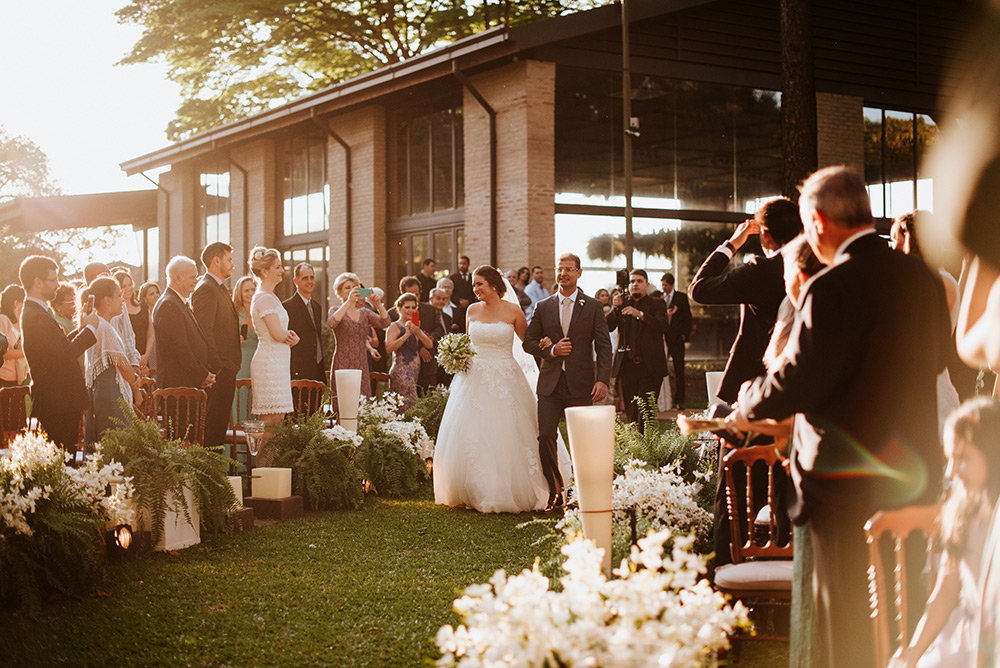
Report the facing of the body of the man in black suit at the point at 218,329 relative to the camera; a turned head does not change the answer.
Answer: to the viewer's right

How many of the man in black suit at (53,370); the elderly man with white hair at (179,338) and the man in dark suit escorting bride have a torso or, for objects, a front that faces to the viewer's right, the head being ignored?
2

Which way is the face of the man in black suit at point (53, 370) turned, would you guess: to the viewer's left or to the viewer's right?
to the viewer's right

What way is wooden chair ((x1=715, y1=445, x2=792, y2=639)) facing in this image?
toward the camera

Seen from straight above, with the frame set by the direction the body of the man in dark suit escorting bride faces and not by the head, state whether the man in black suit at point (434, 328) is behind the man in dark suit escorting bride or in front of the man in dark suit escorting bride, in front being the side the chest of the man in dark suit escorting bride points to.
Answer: behind

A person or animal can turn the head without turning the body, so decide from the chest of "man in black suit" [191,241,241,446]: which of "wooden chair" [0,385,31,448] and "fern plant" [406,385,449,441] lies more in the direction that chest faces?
the fern plant

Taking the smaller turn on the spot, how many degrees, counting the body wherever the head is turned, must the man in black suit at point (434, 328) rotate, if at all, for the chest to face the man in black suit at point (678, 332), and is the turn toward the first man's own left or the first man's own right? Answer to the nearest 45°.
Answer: approximately 90° to the first man's own left

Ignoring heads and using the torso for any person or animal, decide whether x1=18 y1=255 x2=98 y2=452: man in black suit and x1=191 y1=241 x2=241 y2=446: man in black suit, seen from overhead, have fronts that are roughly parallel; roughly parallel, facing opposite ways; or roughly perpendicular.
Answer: roughly parallel

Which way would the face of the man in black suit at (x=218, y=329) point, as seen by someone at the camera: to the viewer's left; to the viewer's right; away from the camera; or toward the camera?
to the viewer's right

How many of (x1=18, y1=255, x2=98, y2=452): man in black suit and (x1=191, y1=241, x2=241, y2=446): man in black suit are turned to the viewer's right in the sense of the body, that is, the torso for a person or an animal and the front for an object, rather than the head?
2

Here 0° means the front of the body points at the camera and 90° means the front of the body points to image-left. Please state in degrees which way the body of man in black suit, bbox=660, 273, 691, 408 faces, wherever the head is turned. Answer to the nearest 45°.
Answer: approximately 45°

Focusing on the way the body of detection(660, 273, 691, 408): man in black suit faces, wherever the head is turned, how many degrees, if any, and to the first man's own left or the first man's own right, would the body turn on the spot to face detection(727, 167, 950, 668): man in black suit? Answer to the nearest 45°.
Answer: approximately 45° to the first man's own left

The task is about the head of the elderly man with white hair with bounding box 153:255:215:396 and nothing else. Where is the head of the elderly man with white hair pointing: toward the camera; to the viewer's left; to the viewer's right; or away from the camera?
to the viewer's right

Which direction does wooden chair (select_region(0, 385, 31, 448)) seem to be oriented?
toward the camera

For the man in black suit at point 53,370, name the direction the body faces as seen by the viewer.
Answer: to the viewer's right

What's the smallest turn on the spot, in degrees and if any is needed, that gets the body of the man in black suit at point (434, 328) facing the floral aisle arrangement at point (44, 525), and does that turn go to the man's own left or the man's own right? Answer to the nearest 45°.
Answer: approximately 45° to the man's own right

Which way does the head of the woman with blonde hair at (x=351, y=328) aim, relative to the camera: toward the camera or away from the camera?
toward the camera

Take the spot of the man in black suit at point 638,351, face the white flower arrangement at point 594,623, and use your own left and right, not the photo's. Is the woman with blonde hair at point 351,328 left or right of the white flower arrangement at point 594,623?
right

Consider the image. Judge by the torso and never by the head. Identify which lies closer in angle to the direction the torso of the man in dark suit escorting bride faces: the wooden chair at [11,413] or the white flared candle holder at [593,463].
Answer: the white flared candle holder
